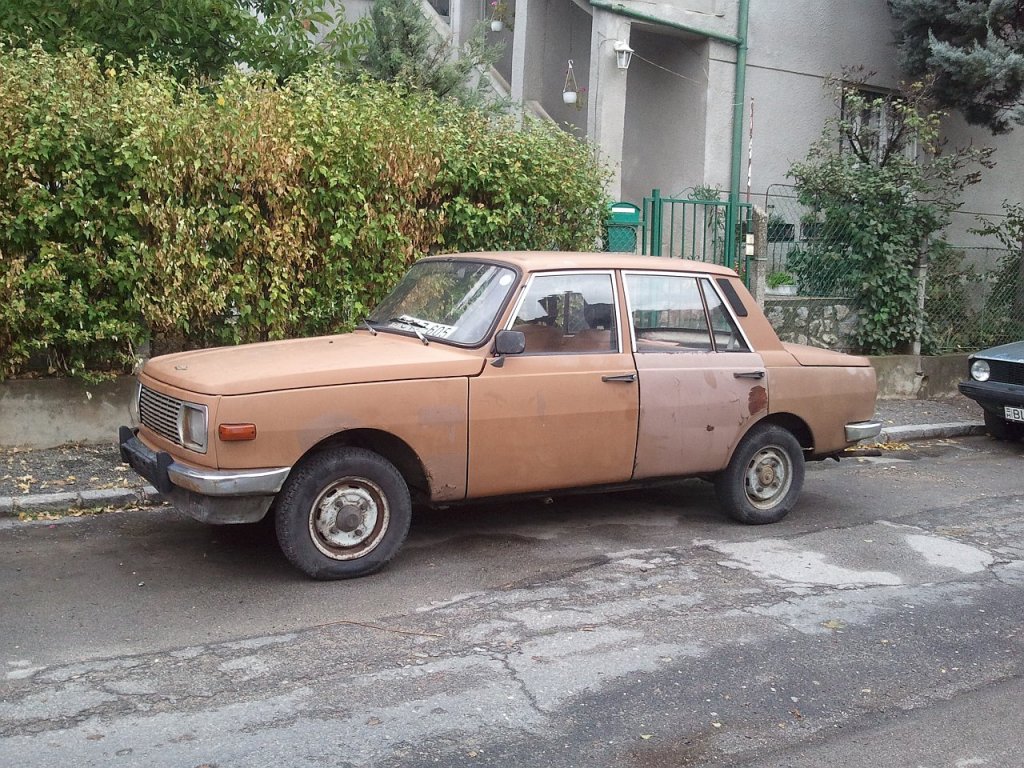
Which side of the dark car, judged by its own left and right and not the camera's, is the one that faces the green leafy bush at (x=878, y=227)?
right

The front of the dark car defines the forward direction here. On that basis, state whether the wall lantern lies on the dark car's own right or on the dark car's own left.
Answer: on the dark car's own right

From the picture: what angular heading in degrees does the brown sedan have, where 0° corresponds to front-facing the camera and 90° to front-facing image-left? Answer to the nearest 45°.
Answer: approximately 45°

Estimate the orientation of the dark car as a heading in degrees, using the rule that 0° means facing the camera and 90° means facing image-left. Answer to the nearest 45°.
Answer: approximately 45°

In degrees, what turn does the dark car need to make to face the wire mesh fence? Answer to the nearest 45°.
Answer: approximately 90° to its right

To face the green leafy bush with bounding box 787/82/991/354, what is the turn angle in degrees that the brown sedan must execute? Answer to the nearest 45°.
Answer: approximately 180°

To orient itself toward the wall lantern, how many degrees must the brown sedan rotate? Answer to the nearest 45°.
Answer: approximately 135° to its right

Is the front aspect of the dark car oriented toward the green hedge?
yes

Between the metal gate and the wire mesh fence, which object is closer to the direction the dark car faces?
the metal gate

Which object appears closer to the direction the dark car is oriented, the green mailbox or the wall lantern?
the green mailbox

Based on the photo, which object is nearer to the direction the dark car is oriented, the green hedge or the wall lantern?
the green hedge
